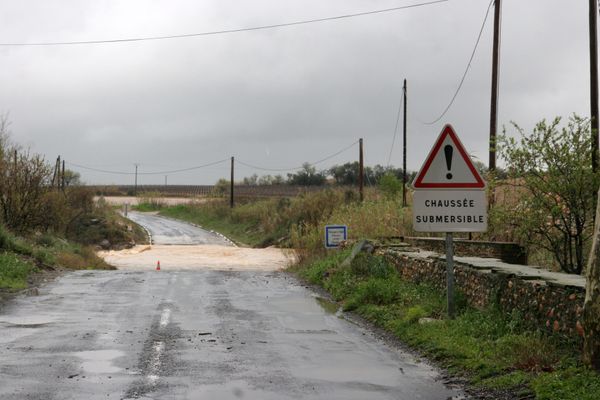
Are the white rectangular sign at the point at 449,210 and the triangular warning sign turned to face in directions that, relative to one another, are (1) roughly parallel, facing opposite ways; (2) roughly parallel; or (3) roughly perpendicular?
roughly parallel

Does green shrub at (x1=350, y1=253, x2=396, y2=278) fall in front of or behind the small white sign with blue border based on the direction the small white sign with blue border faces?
in front

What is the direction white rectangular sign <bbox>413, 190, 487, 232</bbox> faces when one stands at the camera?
facing the viewer

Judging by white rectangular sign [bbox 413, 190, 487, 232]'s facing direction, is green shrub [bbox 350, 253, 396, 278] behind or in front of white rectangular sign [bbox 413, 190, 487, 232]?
behind

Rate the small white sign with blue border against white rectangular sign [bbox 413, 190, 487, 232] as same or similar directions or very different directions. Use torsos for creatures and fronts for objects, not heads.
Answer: same or similar directions

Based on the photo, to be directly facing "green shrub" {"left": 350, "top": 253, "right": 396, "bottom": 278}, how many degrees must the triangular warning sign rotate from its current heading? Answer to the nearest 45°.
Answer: approximately 180°

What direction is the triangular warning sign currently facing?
toward the camera

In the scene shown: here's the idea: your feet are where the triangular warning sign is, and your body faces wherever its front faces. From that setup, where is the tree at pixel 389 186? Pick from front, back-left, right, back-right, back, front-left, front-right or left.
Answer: back

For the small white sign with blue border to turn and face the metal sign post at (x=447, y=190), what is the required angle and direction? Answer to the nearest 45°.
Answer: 0° — it already faces it

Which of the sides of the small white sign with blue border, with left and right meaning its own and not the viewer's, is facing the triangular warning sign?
front

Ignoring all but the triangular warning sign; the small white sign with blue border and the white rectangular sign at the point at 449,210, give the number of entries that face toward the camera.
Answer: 3
